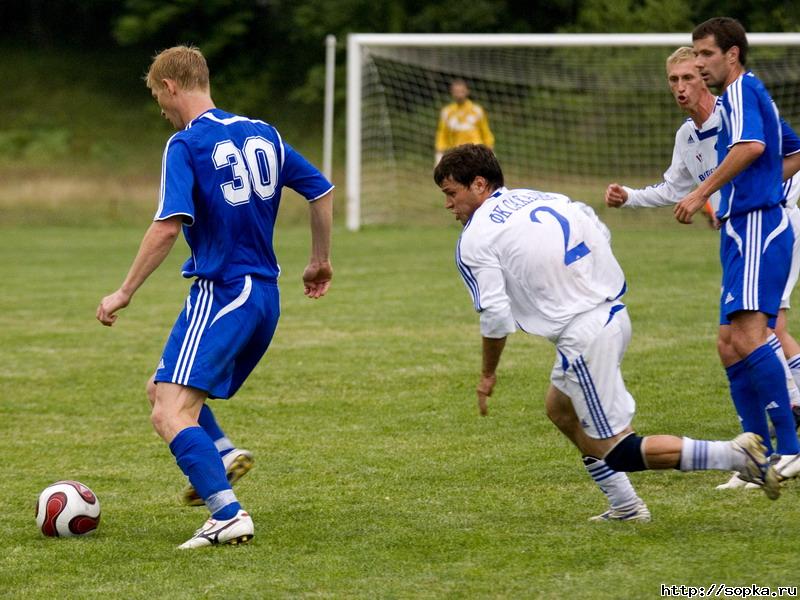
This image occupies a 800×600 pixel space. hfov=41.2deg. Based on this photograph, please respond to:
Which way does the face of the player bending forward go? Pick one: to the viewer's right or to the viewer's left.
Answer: to the viewer's left

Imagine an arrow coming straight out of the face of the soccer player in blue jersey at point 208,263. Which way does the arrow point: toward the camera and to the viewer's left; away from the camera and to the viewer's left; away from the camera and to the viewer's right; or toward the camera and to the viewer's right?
away from the camera and to the viewer's left

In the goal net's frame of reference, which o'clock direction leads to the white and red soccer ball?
The white and red soccer ball is roughly at 12 o'clock from the goal net.

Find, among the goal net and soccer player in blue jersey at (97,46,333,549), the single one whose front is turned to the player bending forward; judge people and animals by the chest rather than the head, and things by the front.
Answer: the goal net

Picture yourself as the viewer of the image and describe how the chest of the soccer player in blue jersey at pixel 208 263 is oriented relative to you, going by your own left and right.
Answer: facing away from the viewer and to the left of the viewer

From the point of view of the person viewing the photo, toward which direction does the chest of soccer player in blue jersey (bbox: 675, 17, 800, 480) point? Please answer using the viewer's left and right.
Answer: facing to the left of the viewer

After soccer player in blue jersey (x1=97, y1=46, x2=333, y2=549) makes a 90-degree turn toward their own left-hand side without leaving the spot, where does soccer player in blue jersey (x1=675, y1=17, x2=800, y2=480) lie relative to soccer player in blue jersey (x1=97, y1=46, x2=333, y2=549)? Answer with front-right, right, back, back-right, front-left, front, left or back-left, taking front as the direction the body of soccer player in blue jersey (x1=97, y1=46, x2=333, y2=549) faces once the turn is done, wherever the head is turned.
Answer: back-left

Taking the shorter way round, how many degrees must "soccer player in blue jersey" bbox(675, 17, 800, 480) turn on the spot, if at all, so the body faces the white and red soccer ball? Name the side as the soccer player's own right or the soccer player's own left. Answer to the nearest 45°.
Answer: approximately 45° to the soccer player's own left

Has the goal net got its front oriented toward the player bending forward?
yes
